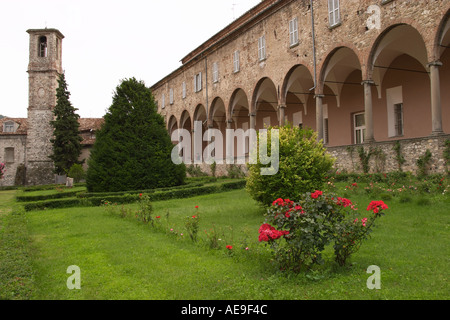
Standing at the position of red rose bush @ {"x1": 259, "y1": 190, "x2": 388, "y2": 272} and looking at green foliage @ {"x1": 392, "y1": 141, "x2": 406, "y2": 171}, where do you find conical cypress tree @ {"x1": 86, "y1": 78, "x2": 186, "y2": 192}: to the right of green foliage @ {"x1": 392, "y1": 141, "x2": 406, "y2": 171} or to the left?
left

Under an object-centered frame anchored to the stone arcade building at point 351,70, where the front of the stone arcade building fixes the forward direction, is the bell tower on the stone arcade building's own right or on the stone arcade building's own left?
on the stone arcade building's own right

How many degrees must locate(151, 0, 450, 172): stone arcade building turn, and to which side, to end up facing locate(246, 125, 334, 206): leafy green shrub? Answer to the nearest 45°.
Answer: approximately 45° to its left

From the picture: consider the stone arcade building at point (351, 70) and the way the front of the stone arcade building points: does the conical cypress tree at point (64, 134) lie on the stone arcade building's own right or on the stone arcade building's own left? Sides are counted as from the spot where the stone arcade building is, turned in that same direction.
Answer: on the stone arcade building's own right

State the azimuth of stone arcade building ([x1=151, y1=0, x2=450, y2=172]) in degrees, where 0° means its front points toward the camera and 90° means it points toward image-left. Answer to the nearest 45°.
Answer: approximately 45°

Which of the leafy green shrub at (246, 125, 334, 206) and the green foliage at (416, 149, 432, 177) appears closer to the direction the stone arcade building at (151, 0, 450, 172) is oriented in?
the leafy green shrub

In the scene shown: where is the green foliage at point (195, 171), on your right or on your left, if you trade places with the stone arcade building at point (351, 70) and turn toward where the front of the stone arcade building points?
on your right
